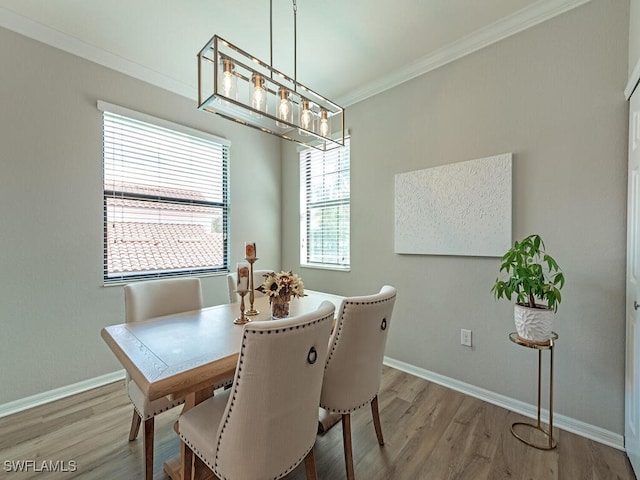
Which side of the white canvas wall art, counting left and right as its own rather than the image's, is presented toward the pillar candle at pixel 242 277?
front

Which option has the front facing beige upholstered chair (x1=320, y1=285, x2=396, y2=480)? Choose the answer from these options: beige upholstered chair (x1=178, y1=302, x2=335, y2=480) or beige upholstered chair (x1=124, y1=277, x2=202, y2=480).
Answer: beige upholstered chair (x1=124, y1=277, x2=202, y2=480)

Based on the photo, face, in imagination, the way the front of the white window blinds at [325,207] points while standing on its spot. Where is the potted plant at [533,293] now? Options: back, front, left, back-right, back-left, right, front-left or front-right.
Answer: left

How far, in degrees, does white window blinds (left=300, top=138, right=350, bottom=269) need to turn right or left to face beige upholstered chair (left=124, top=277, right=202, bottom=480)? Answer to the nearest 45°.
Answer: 0° — it already faces it

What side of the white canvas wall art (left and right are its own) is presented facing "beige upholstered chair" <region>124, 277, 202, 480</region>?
front

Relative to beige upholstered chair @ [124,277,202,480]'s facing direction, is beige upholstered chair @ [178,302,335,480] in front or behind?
in front

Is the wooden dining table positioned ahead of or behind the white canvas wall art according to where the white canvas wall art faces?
ahead

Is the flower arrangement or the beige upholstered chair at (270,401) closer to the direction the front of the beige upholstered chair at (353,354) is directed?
the flower arrangement

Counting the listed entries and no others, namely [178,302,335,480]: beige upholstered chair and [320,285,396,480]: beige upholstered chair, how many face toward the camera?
0

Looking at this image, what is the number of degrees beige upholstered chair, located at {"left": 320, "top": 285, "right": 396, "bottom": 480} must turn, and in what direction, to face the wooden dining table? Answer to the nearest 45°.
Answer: approximately 45° to its left

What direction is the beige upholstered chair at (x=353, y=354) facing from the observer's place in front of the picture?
facing away from the viewer and to the left of the viewer

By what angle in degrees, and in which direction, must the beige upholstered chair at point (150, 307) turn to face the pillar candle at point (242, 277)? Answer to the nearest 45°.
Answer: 0° — it already faces it

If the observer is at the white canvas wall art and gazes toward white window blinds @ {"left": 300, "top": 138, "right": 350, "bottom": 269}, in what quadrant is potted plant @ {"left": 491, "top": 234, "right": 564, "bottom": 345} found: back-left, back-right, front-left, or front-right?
back-left

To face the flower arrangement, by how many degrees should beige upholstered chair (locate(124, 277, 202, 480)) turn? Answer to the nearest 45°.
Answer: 0° — it already faces it

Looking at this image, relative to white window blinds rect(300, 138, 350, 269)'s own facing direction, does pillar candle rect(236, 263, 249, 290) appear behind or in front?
in front

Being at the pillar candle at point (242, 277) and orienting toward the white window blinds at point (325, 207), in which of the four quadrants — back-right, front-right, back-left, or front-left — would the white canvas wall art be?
front-right

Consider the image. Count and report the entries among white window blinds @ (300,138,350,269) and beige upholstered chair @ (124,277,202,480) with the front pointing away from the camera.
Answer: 0

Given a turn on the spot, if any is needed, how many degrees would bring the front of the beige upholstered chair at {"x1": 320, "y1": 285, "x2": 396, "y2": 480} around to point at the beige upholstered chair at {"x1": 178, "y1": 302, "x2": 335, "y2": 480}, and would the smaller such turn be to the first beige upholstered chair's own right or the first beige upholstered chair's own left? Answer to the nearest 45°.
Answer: approximately 90° to the first beige upholstered chair's own left
